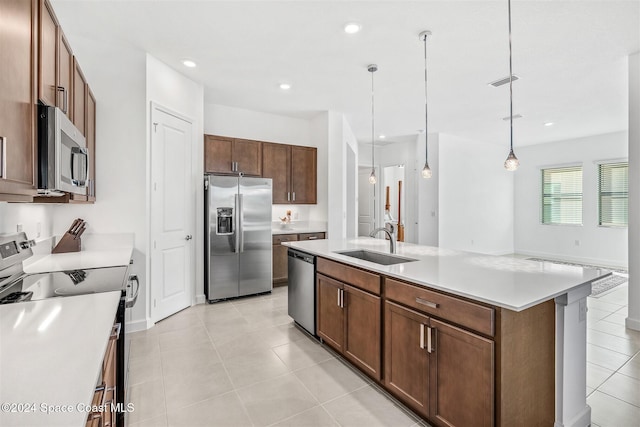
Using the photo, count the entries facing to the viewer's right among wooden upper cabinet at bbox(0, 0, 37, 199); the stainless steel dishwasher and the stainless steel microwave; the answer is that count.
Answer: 2

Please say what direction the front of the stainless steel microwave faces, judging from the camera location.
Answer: facing to the right of the viewer

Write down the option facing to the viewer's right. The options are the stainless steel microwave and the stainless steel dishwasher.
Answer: the stainless steel microwave

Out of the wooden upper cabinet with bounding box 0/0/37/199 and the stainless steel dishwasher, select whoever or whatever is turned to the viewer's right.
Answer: the wooden upper cabinet

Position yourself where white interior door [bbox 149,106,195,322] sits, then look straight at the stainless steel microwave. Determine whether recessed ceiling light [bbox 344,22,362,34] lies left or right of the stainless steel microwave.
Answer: left

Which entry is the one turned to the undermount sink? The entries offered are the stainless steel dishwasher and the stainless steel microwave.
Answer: the stainless steel microwave

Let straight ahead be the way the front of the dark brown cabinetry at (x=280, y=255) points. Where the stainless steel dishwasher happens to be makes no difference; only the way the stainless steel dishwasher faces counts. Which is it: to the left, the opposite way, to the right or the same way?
to the right

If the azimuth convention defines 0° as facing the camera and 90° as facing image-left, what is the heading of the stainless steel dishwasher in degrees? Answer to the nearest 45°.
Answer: approximately 45°

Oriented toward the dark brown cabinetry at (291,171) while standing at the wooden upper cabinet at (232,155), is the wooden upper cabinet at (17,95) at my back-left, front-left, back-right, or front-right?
back-right

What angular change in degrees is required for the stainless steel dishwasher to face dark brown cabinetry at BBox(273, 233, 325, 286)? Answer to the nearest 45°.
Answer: approximately 135° to its right

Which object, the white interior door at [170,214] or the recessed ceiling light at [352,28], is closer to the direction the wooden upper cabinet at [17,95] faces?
the recessed ceiling light

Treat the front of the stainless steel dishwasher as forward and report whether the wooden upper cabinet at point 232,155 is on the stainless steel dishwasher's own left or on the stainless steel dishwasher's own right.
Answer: on the stainless steel dishwasher's own right

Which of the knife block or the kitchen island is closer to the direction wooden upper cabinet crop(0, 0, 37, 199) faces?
the kitchen island

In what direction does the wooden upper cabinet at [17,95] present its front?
to the viewer's right
